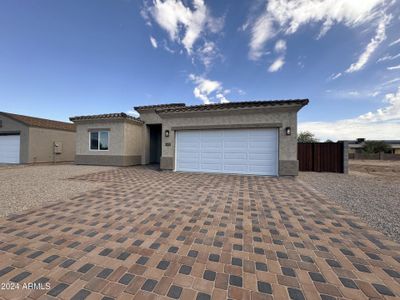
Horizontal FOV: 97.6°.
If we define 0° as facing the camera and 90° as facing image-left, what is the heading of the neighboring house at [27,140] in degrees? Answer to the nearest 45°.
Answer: approximately 45°

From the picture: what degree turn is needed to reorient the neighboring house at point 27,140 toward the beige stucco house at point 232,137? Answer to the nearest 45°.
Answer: approximately 90° to its left

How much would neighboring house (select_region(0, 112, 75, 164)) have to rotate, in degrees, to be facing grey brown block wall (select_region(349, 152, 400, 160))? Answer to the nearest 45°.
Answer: approximately 90° to its left

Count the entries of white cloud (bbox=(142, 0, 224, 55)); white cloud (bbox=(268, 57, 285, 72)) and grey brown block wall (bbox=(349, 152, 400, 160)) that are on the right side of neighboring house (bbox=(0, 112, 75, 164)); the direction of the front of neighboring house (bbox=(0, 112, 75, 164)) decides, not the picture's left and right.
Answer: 0

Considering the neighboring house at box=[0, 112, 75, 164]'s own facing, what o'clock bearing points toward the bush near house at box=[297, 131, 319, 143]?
The bush near house is roughly at 8 o'clock from the neighboring house.
